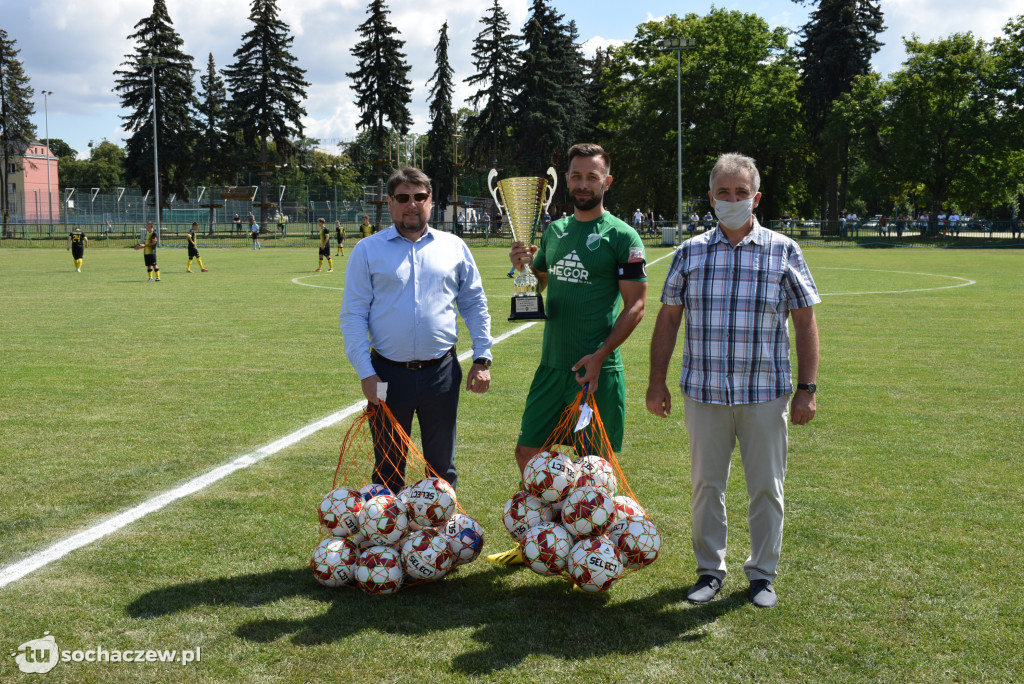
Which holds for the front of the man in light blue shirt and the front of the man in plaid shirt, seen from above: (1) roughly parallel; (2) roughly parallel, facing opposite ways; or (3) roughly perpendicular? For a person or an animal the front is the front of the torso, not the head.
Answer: roughly parallel

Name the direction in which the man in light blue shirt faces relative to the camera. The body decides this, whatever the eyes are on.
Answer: toward the camera

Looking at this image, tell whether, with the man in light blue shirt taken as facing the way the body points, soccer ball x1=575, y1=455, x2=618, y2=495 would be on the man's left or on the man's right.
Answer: on the man's left

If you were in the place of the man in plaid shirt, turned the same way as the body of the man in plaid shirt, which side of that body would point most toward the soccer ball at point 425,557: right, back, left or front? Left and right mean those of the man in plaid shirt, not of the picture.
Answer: right

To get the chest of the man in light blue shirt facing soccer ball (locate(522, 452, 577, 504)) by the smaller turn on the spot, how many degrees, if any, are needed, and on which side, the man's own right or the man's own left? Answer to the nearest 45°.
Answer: approximately 45° to the man's own left

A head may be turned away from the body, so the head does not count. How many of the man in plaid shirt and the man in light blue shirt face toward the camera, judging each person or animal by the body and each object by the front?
2

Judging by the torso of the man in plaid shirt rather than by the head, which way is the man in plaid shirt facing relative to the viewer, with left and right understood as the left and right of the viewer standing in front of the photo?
facing the viewer

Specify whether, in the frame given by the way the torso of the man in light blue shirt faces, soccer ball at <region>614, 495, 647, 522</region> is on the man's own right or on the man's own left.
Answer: on the man's own left
